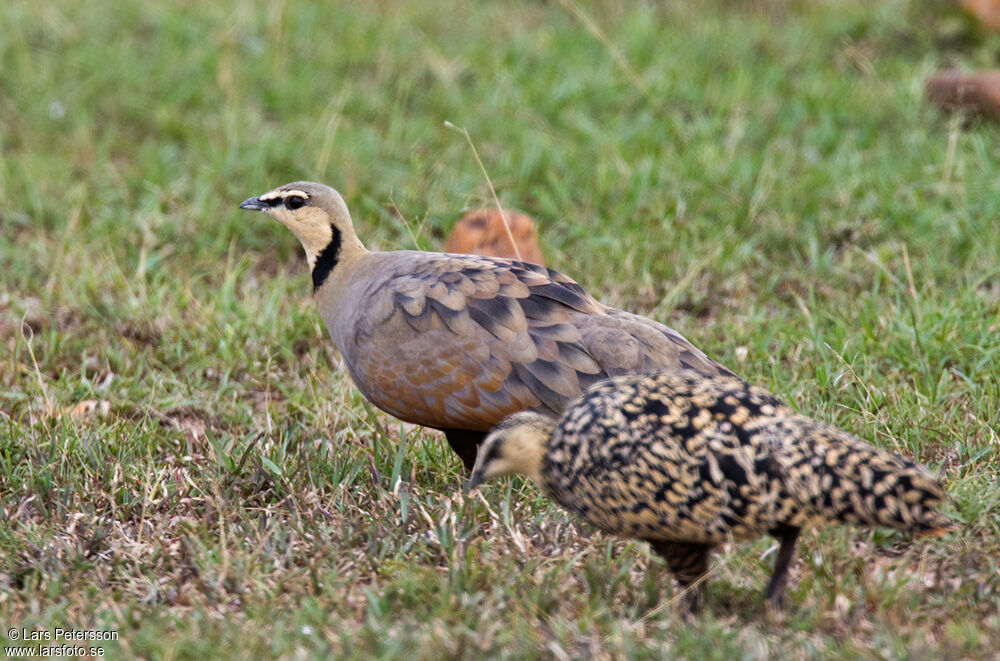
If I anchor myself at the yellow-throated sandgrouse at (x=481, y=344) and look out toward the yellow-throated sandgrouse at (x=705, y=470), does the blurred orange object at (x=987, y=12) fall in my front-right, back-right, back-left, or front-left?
back-left

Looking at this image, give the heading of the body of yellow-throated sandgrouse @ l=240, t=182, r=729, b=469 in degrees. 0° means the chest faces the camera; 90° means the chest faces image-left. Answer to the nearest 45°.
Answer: approximately 90°

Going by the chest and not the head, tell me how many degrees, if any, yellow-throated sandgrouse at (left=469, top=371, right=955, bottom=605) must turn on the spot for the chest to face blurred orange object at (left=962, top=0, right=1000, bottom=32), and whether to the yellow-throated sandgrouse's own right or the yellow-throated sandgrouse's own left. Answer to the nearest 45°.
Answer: approximately 90° to the yellow-throated sandgrouse's own right

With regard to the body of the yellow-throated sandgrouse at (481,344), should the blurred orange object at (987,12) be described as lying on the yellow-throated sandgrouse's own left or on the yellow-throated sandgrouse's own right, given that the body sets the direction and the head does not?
on the yellow-throated sandgrouse's own right

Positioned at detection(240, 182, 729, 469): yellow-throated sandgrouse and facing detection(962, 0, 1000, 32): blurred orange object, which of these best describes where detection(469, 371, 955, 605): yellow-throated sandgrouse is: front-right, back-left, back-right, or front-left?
back-right

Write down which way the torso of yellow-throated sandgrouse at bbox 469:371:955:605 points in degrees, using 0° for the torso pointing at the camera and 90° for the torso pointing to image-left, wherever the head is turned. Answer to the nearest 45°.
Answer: approximately 90°

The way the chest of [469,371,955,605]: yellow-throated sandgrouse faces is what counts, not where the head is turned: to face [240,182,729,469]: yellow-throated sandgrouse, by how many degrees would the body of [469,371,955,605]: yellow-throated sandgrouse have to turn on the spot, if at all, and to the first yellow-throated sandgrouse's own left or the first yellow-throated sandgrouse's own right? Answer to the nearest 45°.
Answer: approximately 45° to the first yellow-throated sandgrouse's own right

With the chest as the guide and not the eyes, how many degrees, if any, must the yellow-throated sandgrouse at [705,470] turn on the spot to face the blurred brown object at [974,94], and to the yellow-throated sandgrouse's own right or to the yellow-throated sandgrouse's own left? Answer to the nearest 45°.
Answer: approximately 90° to the yellow-throated sandgrouse's own right

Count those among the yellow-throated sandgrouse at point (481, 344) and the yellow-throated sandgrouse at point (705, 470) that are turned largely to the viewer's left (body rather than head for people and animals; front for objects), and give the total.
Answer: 2

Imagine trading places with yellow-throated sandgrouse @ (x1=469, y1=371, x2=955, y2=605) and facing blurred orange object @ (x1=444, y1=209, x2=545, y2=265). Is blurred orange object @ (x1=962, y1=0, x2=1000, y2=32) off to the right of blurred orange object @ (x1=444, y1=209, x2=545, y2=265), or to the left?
right
